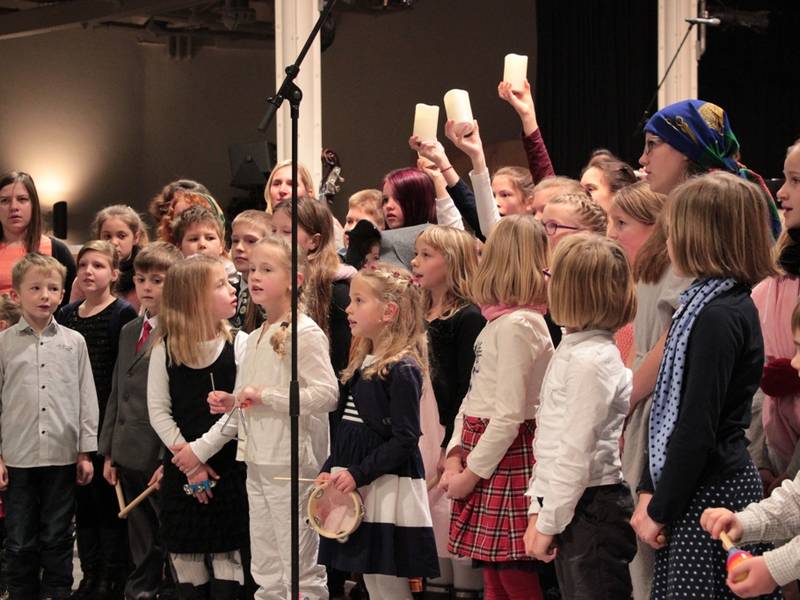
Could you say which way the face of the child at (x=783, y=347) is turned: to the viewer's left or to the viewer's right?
to the viewer's left

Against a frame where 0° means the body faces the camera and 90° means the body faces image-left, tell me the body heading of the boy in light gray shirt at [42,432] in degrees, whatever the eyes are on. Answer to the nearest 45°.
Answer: approximately 0°

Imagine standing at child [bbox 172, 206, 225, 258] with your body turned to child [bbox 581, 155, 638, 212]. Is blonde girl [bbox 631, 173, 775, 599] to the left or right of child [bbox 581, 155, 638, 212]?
right

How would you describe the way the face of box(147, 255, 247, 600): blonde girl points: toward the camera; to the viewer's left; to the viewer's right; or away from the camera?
to the viewer's right

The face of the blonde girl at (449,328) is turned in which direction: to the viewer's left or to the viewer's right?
to the viewer's left

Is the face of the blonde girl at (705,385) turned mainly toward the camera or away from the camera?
away from the camera

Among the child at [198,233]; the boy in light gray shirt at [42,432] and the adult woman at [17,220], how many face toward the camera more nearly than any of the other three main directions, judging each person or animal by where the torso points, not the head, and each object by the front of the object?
3

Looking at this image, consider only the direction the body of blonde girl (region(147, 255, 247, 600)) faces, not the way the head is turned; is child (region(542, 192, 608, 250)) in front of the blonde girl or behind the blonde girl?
in front

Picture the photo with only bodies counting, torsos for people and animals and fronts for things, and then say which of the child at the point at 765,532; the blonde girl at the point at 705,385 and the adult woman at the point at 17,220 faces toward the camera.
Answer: the adult woman
